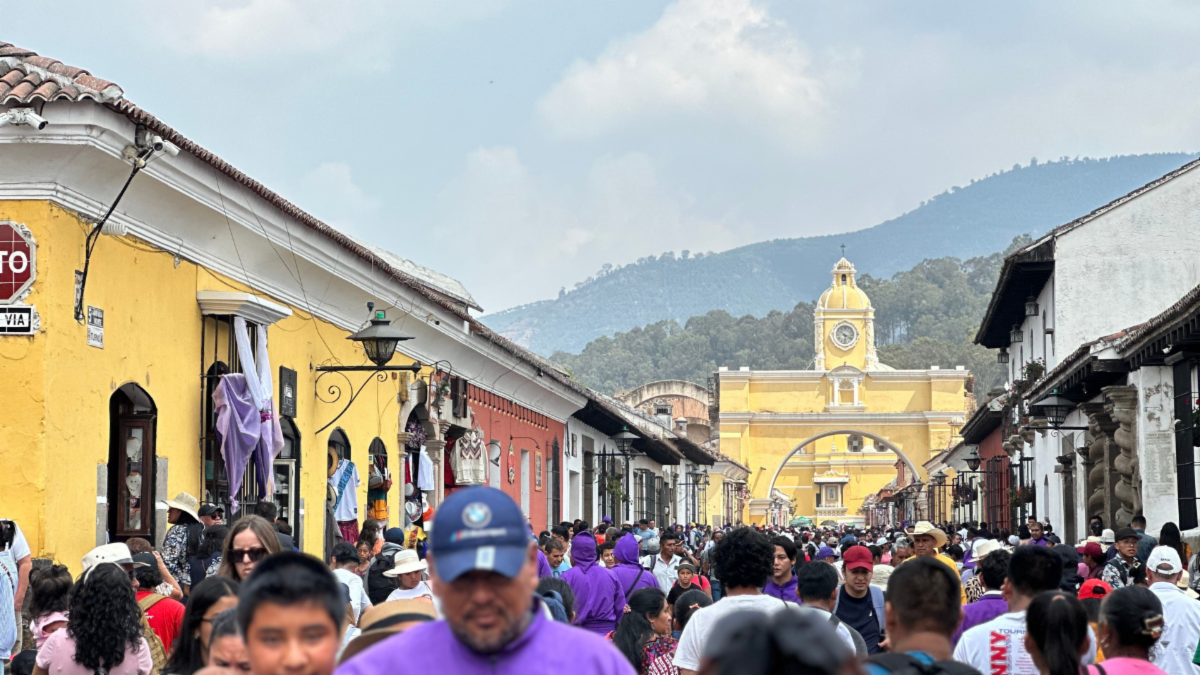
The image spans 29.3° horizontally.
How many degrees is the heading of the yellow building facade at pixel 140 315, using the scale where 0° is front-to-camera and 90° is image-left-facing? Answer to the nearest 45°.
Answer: approximately 315°

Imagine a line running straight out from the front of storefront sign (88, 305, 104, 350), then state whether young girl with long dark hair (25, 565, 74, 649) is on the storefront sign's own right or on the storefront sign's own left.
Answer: on the storefront sign's own right

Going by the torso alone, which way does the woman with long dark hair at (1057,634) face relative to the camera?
away from the camera

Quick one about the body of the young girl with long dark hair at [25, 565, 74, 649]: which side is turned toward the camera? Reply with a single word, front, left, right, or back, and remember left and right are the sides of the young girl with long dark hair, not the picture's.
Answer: back

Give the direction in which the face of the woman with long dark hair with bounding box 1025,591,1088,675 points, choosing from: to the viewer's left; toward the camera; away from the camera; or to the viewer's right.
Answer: away from the camera

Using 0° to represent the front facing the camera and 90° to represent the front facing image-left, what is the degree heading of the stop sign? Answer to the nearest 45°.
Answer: approximately 0°

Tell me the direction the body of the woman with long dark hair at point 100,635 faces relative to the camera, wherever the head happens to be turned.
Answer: away from the camera
